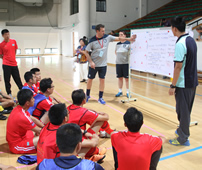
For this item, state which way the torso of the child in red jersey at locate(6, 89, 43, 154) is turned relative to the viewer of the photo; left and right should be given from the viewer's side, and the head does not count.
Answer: facing away from the viewer and to the right of the viewer

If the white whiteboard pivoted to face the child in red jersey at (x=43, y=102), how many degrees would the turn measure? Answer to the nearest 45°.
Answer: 0° — it already faces them

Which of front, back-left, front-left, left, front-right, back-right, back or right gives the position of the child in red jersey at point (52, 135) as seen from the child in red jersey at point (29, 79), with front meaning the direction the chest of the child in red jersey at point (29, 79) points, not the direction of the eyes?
right

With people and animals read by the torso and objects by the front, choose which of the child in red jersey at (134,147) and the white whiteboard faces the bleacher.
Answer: the child in red jersey

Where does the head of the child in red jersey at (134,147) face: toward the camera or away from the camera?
away from the camera

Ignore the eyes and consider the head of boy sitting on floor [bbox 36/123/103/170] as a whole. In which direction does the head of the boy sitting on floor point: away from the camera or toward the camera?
away from the camera

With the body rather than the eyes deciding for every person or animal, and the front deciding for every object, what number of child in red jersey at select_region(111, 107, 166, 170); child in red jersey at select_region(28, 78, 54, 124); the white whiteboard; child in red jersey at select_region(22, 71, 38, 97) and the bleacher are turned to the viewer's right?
2

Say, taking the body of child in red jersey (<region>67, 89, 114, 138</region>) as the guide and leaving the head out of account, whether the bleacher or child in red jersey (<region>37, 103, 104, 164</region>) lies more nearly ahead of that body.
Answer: the bleacher

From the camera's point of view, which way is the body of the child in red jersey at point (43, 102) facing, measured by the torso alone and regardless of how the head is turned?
to the viewer's right

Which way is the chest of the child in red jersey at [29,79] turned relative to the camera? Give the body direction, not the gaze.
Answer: to the viewer's right
